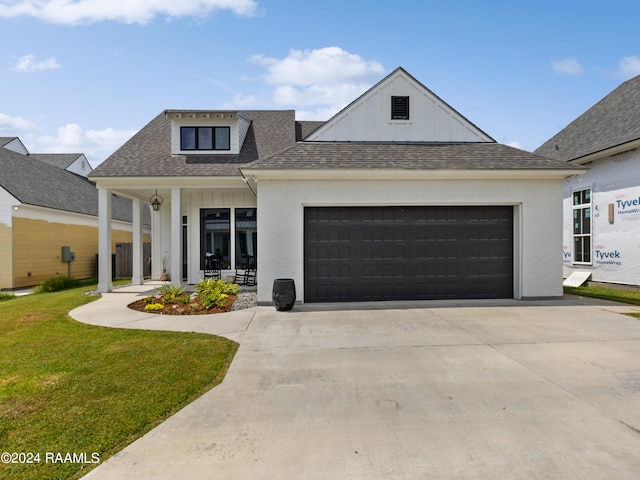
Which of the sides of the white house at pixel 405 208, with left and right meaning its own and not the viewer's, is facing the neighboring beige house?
right

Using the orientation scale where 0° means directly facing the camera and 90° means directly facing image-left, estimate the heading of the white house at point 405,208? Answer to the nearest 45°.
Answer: approximately 0°

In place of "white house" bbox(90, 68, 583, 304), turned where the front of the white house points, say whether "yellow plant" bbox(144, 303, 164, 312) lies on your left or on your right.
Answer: on your right

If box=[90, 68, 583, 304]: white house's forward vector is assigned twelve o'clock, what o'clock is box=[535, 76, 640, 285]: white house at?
box=[535, 76, 640, 285]: white house is roughly at 8 o'clock from box=[90, 68, 583, 304]: white house.

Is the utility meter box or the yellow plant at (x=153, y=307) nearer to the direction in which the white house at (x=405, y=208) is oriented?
the yellow plant

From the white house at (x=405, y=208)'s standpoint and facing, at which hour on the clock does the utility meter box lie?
The utility meter box is roughly at 4 o'clock from the white house.

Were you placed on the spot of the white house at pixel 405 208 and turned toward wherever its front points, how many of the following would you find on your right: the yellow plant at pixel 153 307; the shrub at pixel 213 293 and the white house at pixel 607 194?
2

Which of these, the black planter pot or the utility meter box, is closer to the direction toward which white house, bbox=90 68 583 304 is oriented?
the black planter pot

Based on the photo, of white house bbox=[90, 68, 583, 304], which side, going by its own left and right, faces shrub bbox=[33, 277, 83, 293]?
right

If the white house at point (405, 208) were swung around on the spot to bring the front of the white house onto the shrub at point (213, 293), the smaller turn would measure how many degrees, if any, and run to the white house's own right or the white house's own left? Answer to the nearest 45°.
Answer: approximately 90° to the white house's own right

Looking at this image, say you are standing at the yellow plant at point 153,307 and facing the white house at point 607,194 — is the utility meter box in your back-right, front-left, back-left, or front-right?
back-left
